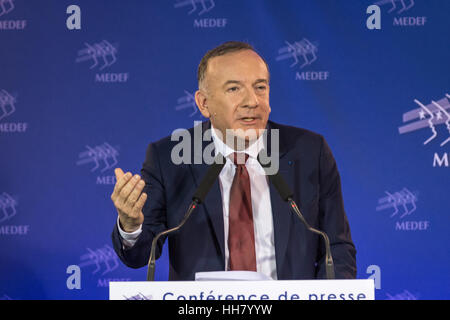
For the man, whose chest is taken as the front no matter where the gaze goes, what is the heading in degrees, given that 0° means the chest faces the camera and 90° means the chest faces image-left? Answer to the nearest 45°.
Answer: approximately 0°
